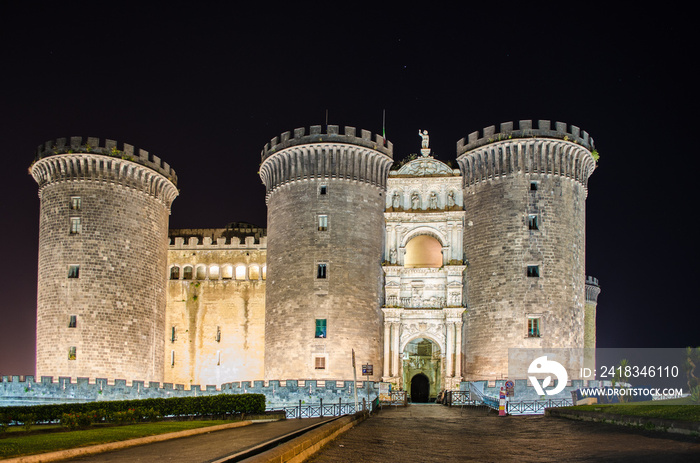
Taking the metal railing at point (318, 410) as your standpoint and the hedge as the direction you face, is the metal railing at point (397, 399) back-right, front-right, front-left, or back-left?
back-right

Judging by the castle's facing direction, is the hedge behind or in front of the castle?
in front

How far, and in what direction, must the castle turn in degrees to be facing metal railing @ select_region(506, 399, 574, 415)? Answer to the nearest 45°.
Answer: approximately 45° to its left

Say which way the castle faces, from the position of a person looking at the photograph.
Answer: facing the viewer
